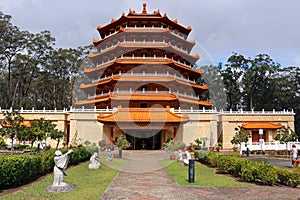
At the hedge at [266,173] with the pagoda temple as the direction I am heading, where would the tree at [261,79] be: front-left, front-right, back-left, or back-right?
front-right

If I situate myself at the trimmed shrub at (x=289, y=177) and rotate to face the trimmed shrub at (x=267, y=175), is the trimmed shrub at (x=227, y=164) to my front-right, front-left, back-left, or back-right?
front-right

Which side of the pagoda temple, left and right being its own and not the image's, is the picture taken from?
front

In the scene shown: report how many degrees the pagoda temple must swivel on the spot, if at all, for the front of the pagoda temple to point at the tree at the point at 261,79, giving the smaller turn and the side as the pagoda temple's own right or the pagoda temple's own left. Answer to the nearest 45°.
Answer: approximately 135° to the pagoda temple's own left

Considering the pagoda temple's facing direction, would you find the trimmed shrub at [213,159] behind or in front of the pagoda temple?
in front

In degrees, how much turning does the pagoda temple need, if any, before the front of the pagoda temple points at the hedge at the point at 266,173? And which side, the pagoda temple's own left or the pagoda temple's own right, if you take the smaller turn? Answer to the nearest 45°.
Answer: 0° — it already faces it

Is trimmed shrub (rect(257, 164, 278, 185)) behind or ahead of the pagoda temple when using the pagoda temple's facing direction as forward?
ahead

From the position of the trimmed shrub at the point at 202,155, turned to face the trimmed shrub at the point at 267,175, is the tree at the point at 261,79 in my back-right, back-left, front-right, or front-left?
back-left

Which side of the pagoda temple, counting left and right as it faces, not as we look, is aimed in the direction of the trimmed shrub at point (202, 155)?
front
